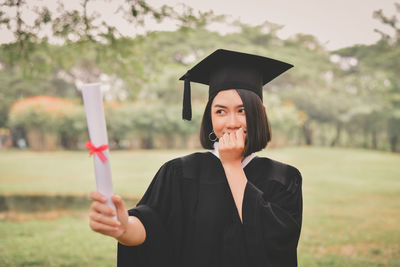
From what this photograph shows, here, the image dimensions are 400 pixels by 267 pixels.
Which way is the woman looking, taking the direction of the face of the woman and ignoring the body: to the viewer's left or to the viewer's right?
to the viewer's left

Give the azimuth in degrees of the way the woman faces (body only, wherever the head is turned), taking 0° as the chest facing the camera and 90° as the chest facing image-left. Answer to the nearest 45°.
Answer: approximately 0°
